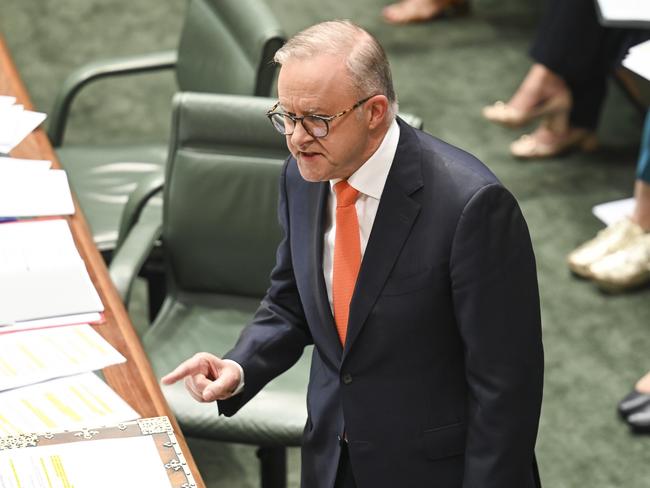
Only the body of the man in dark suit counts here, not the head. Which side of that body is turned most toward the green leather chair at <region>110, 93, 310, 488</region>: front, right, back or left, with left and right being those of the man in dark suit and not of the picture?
right

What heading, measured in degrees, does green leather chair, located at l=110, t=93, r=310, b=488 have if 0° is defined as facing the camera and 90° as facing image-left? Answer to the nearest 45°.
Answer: approximately 0°

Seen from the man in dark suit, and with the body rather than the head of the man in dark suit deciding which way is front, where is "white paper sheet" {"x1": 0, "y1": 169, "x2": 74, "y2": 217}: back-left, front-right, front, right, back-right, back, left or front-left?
right

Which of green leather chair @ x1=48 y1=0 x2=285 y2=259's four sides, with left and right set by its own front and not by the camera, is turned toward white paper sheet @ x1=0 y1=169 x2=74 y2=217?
front

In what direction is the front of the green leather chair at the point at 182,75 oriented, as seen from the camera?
facing the viewer and to the left of the viewer

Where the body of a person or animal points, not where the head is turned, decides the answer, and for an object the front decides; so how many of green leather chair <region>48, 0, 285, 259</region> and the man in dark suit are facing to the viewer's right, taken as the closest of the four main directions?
0

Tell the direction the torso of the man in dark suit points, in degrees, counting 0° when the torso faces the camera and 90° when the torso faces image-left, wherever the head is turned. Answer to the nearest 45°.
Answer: approximately 45°

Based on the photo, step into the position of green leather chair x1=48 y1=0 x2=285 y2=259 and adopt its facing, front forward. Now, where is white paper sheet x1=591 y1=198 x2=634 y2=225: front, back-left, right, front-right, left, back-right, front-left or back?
back-left

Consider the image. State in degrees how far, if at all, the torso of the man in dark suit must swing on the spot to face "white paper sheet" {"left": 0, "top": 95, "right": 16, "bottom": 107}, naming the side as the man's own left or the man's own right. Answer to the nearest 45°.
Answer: approximately 90° to the man's own right
